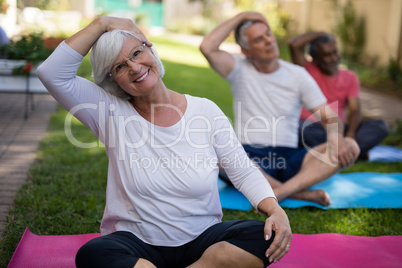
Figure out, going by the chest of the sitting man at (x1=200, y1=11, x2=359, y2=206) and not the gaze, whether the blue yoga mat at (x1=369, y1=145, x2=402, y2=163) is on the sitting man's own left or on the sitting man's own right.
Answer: on the sitting man's own left

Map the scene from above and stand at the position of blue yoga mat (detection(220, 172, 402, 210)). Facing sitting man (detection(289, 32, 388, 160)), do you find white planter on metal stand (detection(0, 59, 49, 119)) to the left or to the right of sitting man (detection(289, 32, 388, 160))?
left

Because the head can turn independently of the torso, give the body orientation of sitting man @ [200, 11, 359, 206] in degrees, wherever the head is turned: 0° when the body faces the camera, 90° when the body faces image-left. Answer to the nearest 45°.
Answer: approximately 315°

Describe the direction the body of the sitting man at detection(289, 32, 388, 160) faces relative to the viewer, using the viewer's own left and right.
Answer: facing the viewer and to the right of the viewer

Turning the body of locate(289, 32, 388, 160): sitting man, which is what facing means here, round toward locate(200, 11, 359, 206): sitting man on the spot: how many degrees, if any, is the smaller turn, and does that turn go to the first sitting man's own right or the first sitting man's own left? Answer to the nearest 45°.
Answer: approximately 45° to the first sitting man's own right

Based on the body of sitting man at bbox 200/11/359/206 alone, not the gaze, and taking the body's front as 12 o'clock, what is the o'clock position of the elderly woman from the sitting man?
The elderly woman is roughly at 2 o'clock from the sitting man.

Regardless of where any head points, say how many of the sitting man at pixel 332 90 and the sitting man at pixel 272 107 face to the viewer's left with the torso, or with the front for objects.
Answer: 0

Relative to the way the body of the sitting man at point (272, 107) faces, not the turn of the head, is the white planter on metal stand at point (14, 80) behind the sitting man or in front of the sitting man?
behind

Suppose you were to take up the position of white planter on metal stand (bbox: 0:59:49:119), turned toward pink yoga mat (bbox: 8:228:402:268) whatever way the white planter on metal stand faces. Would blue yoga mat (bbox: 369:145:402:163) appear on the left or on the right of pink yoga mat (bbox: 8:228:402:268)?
left
